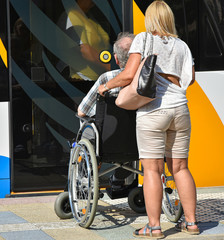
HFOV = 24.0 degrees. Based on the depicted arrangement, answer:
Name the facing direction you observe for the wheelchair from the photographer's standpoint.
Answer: facing away from the viewer and to the left of the viewer

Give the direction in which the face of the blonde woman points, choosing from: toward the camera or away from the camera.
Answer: away from the camera

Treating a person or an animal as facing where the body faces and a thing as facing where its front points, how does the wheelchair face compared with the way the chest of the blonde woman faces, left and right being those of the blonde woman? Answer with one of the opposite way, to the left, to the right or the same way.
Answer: the same way

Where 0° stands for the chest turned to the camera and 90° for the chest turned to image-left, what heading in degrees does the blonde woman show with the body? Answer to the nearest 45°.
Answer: approximately 135°

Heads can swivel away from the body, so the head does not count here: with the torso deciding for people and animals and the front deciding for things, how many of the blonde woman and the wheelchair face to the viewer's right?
0

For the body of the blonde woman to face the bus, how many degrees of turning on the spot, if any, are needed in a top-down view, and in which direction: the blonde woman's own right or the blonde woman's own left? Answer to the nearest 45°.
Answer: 0° — they already face it

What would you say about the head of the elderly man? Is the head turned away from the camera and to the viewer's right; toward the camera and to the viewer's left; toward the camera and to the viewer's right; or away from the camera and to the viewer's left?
away from the camera and to the viewer's left
